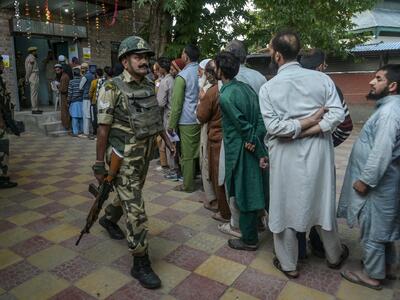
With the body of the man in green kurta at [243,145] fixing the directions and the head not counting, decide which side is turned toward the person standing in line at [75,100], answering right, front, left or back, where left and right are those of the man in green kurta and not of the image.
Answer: front

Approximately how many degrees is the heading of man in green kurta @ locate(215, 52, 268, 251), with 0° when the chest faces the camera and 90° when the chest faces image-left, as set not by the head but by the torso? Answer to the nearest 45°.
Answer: approximately 135°

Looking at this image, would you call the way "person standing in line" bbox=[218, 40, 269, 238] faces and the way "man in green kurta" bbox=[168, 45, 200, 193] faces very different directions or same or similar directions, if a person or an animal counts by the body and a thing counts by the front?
same or similar directions

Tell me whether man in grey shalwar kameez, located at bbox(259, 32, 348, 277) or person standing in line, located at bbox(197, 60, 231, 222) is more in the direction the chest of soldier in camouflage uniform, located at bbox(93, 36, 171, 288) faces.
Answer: the man in grey shalwar kameez

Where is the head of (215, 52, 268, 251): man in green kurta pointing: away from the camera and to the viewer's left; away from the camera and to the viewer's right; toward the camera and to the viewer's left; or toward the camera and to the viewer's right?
away from the camera and to the viewer's left

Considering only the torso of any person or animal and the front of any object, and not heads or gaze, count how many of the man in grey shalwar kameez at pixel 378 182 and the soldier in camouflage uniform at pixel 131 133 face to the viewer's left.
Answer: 1

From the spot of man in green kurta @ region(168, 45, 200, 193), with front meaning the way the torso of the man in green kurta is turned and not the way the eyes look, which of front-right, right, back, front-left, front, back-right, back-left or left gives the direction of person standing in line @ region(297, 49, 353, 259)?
back

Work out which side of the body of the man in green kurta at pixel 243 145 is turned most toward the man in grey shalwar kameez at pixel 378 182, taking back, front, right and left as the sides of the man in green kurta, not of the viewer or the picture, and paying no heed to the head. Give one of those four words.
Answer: back

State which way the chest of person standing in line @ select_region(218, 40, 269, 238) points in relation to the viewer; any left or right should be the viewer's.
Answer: facing away from the viewer and to the left of the viewer

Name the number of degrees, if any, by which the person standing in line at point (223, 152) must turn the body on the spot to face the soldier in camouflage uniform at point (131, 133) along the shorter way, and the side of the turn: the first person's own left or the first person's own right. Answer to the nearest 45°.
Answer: approximately 90° to the first person's own left

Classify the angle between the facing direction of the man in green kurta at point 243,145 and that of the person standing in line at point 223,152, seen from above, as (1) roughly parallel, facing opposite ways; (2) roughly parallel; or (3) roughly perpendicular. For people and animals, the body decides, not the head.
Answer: roughly parallel

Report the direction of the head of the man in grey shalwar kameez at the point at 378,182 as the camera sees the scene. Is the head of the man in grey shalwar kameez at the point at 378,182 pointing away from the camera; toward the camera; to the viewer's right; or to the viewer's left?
to the viewer's left

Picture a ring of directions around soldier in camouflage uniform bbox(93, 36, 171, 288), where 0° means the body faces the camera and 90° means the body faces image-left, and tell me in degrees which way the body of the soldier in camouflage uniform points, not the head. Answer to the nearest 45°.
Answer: approximately 315°

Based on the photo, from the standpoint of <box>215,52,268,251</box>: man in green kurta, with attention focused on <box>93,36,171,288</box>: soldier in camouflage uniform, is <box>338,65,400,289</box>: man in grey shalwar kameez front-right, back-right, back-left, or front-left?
back-left
